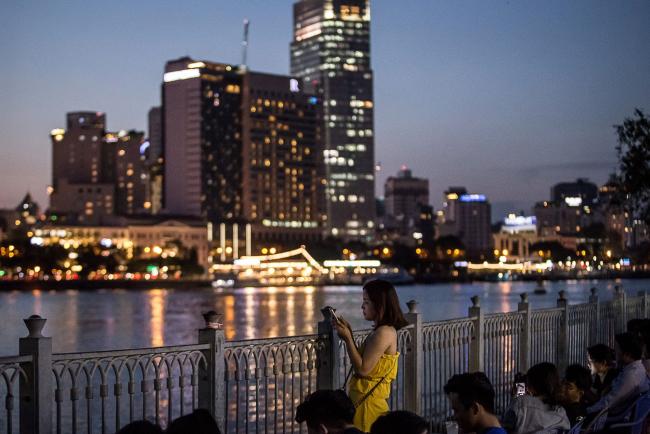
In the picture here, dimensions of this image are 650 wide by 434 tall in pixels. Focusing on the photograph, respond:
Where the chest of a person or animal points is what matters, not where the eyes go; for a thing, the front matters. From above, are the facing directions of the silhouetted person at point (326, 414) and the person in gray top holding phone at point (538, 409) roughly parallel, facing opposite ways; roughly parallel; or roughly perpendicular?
roughly parallel

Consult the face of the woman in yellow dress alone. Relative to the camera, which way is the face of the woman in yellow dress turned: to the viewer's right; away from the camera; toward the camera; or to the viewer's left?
to the viewer's left

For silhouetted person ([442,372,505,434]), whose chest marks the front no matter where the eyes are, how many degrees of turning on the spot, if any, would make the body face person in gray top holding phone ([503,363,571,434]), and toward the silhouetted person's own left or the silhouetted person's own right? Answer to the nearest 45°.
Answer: approximately 90° to the silhouetted person's own right

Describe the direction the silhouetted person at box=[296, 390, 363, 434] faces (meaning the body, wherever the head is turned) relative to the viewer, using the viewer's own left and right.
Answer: facing away from the viewer and to the left of the viewer

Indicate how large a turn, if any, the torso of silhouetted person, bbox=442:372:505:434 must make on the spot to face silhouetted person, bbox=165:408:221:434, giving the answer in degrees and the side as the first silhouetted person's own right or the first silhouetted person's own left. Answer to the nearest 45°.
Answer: approximately 45° to the first silhouetted person's own left

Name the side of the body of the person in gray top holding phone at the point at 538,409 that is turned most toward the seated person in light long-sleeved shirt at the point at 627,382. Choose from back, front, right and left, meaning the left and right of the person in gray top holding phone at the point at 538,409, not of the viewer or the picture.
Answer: right

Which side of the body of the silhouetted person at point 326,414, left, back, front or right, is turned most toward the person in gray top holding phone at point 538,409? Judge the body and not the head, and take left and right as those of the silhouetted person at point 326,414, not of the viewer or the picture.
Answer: right

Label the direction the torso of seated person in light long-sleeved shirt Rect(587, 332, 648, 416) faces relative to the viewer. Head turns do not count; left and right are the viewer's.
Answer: facing to the left of the viewer

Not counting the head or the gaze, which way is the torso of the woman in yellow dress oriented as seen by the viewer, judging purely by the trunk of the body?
to the viewer's left

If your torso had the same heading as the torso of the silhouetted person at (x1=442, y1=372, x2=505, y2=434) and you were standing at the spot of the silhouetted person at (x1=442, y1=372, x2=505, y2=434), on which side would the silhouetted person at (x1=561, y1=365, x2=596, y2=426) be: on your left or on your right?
on your right

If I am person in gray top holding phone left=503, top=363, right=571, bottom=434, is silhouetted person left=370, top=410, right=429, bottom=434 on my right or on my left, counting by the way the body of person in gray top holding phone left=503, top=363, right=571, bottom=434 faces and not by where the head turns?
on my left

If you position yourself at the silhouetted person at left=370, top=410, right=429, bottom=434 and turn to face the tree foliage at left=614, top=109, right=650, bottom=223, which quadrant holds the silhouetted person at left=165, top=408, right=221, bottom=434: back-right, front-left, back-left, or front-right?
back-left

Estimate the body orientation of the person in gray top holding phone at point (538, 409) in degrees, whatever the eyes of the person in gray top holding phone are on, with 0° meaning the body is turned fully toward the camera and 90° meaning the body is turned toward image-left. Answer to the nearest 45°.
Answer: approximately 135°

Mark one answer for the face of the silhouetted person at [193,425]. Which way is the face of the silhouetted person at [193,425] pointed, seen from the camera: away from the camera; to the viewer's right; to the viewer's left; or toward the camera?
away from the camera
